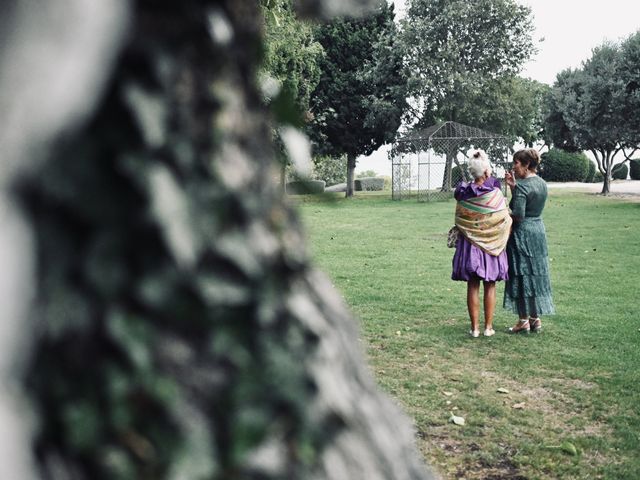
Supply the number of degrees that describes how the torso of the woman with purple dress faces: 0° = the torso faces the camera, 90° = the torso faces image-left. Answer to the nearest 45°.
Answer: approximately 180°

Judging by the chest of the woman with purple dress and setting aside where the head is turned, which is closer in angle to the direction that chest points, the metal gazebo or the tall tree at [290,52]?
the metal gazebo

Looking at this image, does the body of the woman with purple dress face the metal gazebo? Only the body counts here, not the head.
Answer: yes

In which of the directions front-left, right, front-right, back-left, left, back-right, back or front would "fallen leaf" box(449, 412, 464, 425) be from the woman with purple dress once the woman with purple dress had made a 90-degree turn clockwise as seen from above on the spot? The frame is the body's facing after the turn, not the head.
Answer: right

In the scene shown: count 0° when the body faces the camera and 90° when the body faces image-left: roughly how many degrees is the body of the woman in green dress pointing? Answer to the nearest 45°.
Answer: approximately 135°

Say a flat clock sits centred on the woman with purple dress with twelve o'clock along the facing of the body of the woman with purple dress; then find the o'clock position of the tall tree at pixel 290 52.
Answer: The tall tree is roughly at 10 o'clock from the woman with purple dress.

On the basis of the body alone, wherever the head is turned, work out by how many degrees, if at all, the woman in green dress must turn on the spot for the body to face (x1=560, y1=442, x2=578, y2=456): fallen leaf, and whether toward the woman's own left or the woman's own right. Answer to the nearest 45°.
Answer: approximately 135° to the woman's own left

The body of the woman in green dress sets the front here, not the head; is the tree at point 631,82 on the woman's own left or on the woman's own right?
on the woman's own right

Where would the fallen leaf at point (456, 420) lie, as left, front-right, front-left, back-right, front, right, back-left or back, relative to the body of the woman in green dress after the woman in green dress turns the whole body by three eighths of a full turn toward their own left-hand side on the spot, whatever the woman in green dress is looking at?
front
